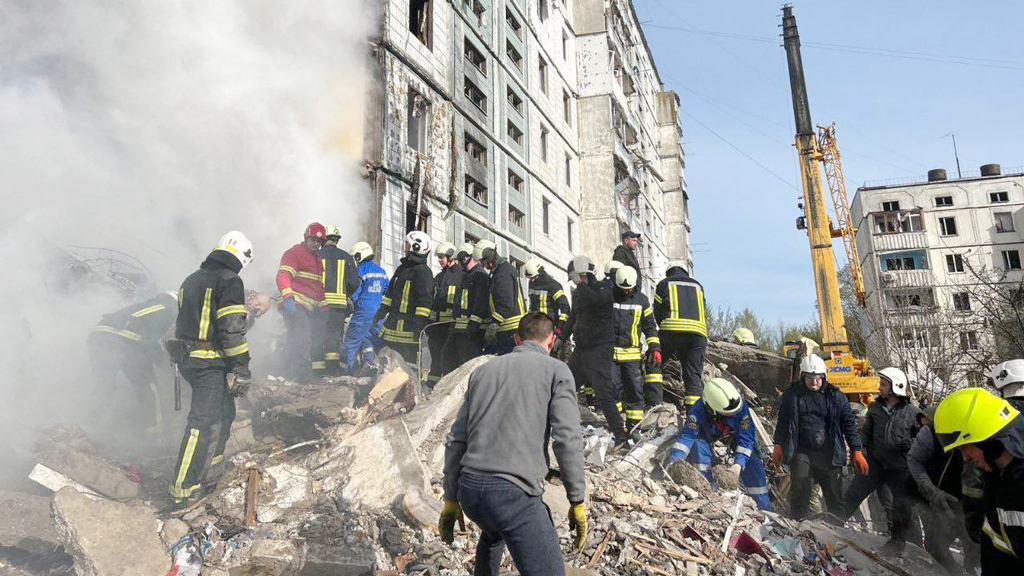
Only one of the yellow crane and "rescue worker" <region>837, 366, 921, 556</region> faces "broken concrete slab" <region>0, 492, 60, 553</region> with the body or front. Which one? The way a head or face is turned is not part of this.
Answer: the rescue worker

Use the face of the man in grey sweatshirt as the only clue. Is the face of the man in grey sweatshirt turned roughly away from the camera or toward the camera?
away from the camera

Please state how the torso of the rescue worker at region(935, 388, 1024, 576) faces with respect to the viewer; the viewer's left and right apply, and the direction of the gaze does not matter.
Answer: facing to the left of the viewer

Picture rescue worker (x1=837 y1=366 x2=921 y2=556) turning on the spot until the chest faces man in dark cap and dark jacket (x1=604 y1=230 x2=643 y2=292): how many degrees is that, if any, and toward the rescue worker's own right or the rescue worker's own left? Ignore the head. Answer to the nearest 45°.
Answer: approximately 45° to the rescue worker's own right

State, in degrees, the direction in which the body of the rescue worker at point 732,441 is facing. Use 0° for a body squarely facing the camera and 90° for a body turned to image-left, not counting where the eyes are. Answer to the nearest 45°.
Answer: approximately 0°

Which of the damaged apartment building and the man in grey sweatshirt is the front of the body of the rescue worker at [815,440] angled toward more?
the man in grey sweatshirt

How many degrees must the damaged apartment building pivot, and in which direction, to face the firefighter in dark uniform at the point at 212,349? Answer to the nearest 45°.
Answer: approximately 45° to its right
